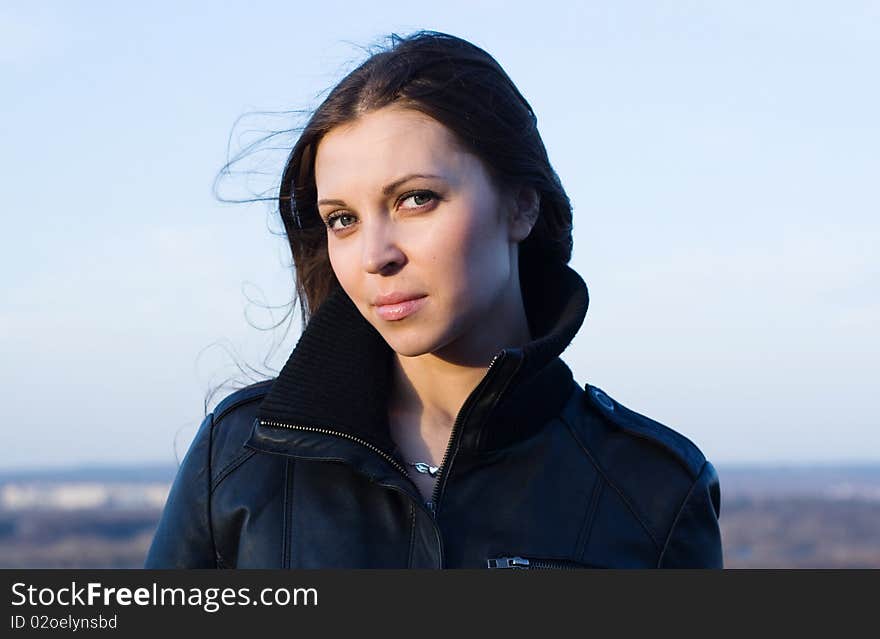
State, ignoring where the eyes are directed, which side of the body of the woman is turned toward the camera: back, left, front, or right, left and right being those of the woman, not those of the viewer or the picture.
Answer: front
